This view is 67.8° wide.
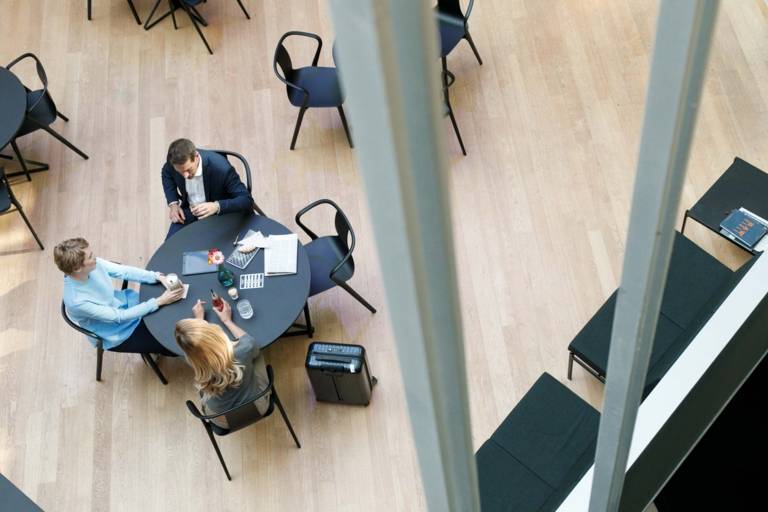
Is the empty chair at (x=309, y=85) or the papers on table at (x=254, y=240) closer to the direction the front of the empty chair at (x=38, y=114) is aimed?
the papers on table

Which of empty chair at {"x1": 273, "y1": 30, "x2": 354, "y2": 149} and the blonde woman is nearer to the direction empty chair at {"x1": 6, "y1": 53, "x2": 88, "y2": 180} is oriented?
the blonde woman

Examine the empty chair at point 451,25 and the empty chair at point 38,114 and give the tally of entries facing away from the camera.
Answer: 0

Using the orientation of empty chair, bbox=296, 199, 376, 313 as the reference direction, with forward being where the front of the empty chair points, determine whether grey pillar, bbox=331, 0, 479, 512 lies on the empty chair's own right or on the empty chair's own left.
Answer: on the empty chair's own left

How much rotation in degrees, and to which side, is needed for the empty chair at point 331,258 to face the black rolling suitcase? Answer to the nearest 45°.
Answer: approximately 90° to its left

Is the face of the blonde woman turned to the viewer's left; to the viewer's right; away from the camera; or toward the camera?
away from the camera

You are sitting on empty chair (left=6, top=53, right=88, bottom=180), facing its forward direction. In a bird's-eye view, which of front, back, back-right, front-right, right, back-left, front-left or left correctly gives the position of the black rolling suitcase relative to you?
left

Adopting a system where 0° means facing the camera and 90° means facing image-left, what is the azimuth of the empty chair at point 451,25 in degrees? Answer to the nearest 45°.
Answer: approximately 45°

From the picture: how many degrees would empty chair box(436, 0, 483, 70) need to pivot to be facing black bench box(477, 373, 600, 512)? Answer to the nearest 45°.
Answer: approximately 90° to its left
